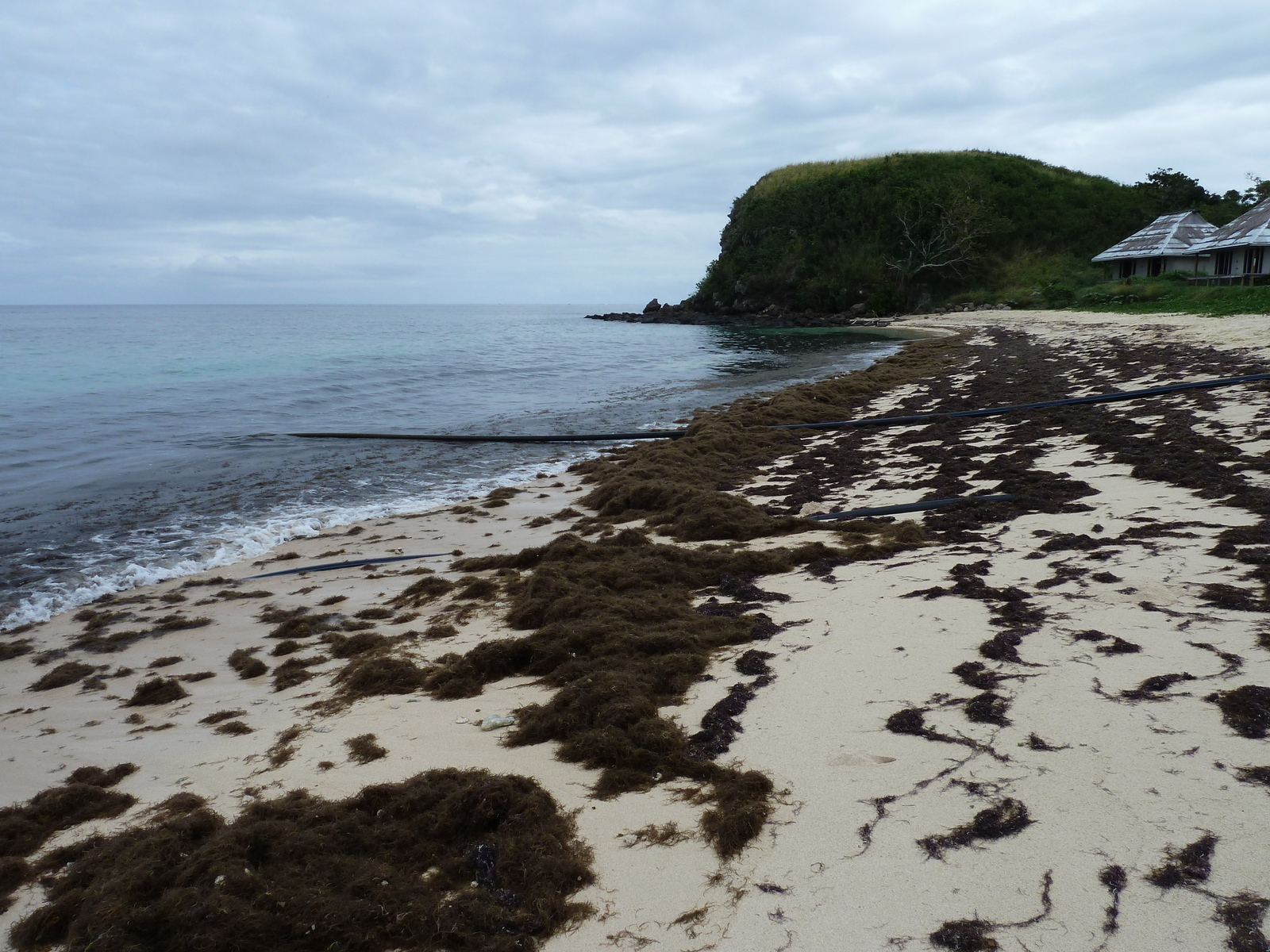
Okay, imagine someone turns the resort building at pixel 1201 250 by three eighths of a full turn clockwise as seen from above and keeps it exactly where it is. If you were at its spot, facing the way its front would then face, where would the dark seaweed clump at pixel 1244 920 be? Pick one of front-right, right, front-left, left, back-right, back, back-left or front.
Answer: back

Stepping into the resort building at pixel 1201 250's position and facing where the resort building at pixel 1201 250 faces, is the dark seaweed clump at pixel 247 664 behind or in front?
in front

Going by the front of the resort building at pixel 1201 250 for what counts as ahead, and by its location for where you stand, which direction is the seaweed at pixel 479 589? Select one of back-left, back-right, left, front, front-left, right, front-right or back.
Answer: front-left

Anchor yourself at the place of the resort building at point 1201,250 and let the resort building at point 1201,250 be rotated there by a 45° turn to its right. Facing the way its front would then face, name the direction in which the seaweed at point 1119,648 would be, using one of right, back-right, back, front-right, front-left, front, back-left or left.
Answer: left

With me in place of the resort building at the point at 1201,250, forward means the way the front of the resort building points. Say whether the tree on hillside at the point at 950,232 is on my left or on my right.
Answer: on my right

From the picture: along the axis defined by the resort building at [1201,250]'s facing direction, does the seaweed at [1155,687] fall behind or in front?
in front

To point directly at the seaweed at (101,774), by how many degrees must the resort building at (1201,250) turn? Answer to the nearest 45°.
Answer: approximately 45° to its left

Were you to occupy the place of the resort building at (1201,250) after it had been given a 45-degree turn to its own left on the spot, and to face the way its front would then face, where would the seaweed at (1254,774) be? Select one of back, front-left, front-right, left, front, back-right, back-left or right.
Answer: front

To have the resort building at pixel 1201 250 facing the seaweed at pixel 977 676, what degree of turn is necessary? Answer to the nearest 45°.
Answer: approximately 45° to its left

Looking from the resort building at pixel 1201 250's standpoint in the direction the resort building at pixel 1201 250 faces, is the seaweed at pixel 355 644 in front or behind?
in front

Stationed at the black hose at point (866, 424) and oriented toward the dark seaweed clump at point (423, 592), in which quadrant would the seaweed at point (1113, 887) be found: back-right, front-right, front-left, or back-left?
front-left

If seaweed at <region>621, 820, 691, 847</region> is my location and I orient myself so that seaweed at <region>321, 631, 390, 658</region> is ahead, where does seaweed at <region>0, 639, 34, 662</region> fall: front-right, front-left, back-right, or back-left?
front-left

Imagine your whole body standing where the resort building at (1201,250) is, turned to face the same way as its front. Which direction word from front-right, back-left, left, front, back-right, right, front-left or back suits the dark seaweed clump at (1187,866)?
front-left

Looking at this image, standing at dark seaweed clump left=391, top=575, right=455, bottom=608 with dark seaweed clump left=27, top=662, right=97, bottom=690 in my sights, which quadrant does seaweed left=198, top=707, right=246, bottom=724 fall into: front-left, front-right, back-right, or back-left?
front-left
